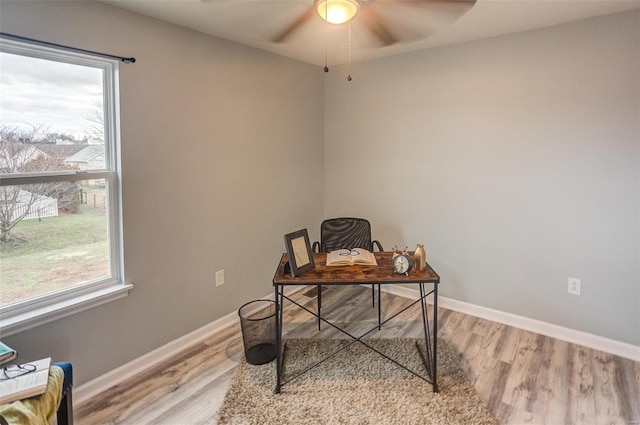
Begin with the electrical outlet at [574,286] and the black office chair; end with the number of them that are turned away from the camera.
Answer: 0

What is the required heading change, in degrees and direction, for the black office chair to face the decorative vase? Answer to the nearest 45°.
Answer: approximately 45° to its left

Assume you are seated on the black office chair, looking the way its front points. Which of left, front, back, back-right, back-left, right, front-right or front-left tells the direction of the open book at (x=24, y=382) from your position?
front-right

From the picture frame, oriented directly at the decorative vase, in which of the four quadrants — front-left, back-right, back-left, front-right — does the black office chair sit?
front-left

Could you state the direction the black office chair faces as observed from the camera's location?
facing the viewer

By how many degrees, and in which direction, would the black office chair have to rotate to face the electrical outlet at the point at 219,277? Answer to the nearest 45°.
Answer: approximately 90° to its right

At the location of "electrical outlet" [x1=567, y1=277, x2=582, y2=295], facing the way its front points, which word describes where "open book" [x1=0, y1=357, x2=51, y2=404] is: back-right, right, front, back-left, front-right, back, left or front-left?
front

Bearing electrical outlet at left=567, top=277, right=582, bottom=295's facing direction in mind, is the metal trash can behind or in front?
in front

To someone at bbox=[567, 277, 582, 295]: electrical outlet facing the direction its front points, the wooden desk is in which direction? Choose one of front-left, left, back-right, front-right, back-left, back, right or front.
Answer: front

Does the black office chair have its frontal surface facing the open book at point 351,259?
yes

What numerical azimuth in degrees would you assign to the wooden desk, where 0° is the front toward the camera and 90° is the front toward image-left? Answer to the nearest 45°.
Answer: approximately 180°

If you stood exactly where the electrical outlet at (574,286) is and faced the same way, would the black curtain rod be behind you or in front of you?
in front

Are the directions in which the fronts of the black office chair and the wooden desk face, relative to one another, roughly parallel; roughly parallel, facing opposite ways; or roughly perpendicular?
roughly parallel, facing opposite ways
